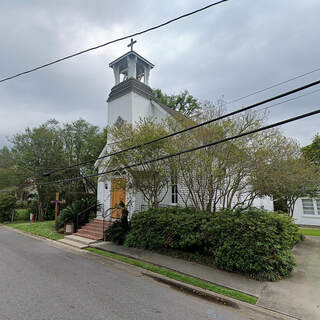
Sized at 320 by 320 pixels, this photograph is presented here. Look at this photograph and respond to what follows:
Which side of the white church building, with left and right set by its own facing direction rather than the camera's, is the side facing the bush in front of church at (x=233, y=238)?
left

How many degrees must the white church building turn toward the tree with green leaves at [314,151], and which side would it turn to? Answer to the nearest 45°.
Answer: approximately 180°

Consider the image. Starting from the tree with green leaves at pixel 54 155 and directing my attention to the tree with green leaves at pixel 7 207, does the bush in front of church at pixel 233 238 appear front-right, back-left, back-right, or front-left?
back-left

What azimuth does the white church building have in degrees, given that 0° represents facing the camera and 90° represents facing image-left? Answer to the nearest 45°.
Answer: approximately 45°

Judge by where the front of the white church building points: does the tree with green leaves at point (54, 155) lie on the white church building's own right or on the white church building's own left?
on the white church building's own right
